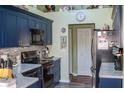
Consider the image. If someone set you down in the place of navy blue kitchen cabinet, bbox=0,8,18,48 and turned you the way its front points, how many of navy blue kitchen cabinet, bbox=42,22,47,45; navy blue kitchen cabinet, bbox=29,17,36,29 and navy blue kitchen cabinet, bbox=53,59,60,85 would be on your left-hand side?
3

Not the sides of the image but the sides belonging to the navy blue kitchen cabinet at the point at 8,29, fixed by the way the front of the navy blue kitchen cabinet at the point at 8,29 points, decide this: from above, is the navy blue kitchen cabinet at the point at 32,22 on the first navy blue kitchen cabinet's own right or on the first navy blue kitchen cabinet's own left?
on the first navy blue kitchen cabinet's own left

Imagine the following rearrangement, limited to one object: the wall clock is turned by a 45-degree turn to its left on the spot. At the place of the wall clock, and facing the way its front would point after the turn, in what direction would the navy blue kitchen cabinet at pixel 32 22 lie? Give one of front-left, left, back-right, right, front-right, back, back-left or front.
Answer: right

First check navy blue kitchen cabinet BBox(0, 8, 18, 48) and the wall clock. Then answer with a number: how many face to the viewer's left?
0

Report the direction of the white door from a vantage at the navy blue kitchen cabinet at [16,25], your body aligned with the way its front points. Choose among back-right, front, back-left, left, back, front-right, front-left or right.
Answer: left

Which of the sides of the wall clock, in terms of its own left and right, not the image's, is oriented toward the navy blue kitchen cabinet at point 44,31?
right

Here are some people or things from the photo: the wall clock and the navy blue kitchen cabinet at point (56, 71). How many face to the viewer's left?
0

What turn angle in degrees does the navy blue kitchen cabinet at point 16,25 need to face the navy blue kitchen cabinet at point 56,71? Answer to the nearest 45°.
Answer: approximately 90° to its left

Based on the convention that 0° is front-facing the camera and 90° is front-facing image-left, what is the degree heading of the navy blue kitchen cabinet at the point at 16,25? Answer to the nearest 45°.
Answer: approximately 315°

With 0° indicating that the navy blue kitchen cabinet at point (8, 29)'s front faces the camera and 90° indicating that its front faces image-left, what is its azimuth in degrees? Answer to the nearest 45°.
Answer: approximately 315°
